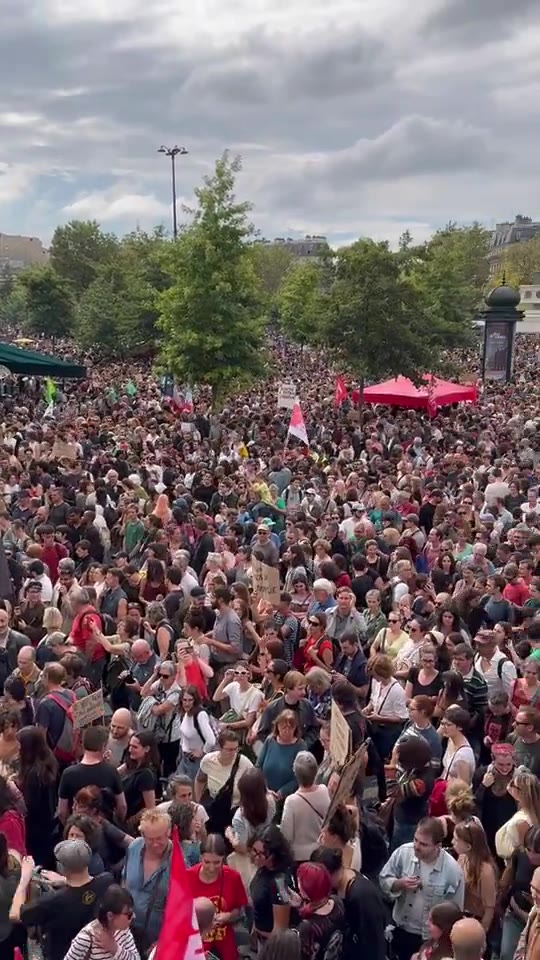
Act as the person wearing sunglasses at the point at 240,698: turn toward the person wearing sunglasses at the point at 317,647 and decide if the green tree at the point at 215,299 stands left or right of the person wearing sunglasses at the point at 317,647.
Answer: left

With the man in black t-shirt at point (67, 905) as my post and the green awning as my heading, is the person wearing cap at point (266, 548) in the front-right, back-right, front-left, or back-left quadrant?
front-right

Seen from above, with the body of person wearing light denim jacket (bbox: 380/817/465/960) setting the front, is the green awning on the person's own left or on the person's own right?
on the person's own right

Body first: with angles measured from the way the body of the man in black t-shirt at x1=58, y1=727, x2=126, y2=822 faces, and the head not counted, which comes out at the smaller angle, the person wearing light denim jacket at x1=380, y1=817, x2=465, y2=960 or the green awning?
the green awning

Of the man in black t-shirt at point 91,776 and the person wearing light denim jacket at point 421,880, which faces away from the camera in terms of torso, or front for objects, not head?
the man in black t-shirt

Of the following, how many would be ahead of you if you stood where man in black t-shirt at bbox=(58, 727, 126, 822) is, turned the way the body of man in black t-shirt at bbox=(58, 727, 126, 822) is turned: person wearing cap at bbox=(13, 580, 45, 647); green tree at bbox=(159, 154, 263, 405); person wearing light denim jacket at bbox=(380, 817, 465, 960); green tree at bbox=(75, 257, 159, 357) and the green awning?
4

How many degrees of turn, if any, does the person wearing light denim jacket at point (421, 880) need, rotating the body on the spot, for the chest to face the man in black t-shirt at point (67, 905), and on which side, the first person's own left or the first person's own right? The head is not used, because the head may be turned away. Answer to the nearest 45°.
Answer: approximately 45° to the first person's own right

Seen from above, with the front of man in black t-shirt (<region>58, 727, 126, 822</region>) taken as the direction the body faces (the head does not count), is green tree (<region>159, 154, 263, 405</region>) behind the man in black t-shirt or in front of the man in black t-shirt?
in front

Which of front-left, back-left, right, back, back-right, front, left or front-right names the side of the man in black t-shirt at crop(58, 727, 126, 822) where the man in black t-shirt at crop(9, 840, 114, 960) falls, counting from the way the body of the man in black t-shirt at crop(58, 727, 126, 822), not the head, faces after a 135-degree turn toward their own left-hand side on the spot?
front-left

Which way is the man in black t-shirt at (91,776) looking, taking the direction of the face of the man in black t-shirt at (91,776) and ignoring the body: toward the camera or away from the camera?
away from the camera

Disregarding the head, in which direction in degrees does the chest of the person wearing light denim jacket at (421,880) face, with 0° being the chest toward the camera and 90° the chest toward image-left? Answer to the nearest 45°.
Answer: approximately 45°

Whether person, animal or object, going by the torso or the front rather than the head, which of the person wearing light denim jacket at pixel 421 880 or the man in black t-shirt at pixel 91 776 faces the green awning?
the man in black t-shirt

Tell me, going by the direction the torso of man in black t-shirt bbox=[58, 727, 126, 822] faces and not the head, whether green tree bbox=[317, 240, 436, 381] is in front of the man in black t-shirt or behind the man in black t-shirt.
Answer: in front

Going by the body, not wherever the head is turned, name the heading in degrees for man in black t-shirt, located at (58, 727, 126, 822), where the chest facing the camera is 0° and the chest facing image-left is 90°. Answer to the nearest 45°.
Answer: approximately 180°

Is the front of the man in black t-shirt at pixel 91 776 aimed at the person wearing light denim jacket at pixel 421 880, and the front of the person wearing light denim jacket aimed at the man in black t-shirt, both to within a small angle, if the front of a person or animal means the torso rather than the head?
no

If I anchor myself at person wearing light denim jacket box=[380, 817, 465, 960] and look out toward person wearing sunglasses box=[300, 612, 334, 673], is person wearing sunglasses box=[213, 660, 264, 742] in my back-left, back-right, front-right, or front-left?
front-left

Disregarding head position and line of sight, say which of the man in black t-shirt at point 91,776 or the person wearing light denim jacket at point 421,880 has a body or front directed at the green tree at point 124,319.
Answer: the man in black t-shirt

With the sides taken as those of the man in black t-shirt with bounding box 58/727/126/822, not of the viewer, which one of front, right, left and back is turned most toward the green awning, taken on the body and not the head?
front
